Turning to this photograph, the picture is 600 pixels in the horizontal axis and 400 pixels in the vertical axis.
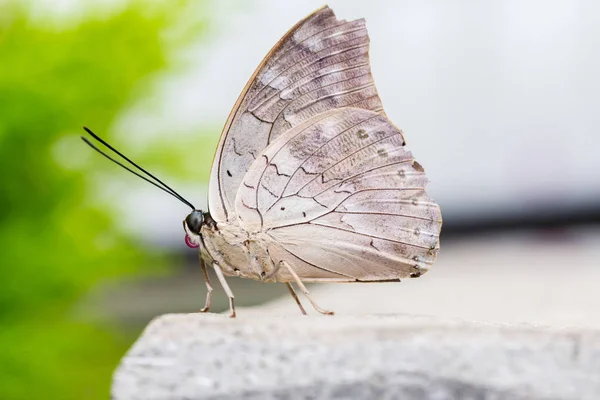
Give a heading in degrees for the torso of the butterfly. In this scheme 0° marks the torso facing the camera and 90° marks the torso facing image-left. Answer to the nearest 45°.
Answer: approximately 90°
